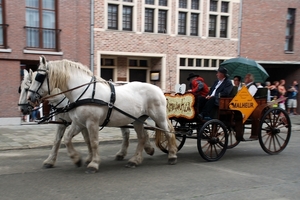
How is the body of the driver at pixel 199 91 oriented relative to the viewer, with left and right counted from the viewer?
facing to the left of the viewer

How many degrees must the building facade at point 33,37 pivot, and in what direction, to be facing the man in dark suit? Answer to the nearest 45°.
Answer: approximately 45° to its left

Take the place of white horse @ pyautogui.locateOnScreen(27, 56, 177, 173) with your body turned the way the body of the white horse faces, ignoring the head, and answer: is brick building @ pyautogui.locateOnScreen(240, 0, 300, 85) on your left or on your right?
on your right

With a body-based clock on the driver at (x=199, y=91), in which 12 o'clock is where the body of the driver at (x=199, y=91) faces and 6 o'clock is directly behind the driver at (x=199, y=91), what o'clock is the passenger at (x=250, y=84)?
the passenger at (x=250, y=84) is roughly at 5 o'clock from the driver at (x=199, y=91).

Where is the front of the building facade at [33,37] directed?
toward the camera

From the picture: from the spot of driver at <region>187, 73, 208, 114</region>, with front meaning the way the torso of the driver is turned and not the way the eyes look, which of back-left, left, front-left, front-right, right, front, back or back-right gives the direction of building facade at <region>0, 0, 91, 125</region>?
front-right

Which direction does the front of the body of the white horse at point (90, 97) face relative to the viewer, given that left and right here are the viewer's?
facing to the left of the viewer

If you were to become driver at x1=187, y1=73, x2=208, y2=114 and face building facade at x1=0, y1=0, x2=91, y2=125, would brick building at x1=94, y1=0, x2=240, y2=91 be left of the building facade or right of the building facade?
right

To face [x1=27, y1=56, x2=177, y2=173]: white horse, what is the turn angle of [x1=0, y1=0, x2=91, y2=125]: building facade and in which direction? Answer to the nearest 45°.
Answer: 0° — it already faces it

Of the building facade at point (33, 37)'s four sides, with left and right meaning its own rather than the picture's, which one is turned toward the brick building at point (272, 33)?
left

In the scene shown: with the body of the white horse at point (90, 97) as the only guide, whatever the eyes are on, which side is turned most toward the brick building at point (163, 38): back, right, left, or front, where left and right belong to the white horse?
right

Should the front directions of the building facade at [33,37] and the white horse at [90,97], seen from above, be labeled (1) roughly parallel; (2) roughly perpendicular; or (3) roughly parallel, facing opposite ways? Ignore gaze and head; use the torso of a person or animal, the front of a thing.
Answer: roughly perpendicular
